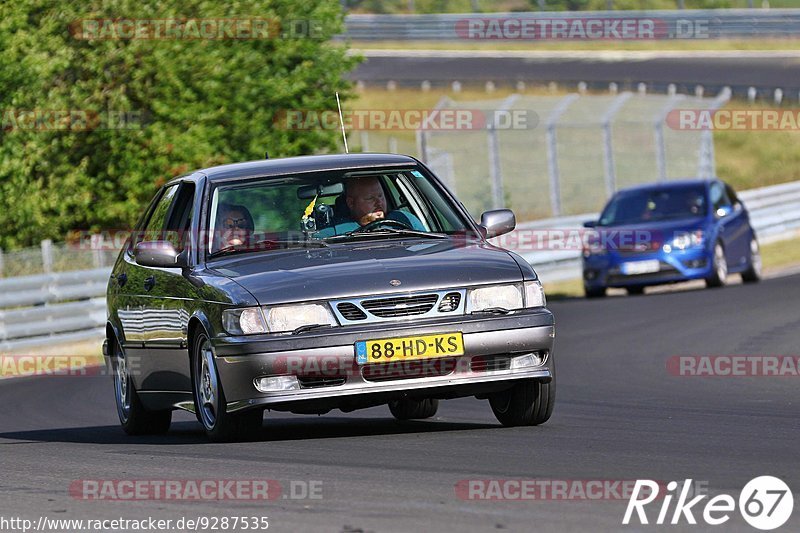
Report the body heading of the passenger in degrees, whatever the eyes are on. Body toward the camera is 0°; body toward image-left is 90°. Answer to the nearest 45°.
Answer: approximately 0°

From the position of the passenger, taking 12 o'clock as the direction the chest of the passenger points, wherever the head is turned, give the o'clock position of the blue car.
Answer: The blue car is roughly at 7 o'clock from the passenger.

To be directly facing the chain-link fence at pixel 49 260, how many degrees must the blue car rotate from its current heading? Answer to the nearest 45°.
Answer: approximately 90° to its right

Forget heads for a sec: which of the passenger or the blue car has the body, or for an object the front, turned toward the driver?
the blue car

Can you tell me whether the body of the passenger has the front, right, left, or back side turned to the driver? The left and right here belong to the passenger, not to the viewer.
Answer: left

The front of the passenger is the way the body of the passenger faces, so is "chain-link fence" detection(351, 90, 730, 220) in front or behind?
behind

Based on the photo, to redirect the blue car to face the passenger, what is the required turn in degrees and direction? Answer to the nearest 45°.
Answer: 0° — it already faces them

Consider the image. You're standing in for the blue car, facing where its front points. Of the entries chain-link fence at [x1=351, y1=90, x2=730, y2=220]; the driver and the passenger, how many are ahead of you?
2

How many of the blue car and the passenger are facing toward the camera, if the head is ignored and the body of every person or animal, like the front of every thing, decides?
2
